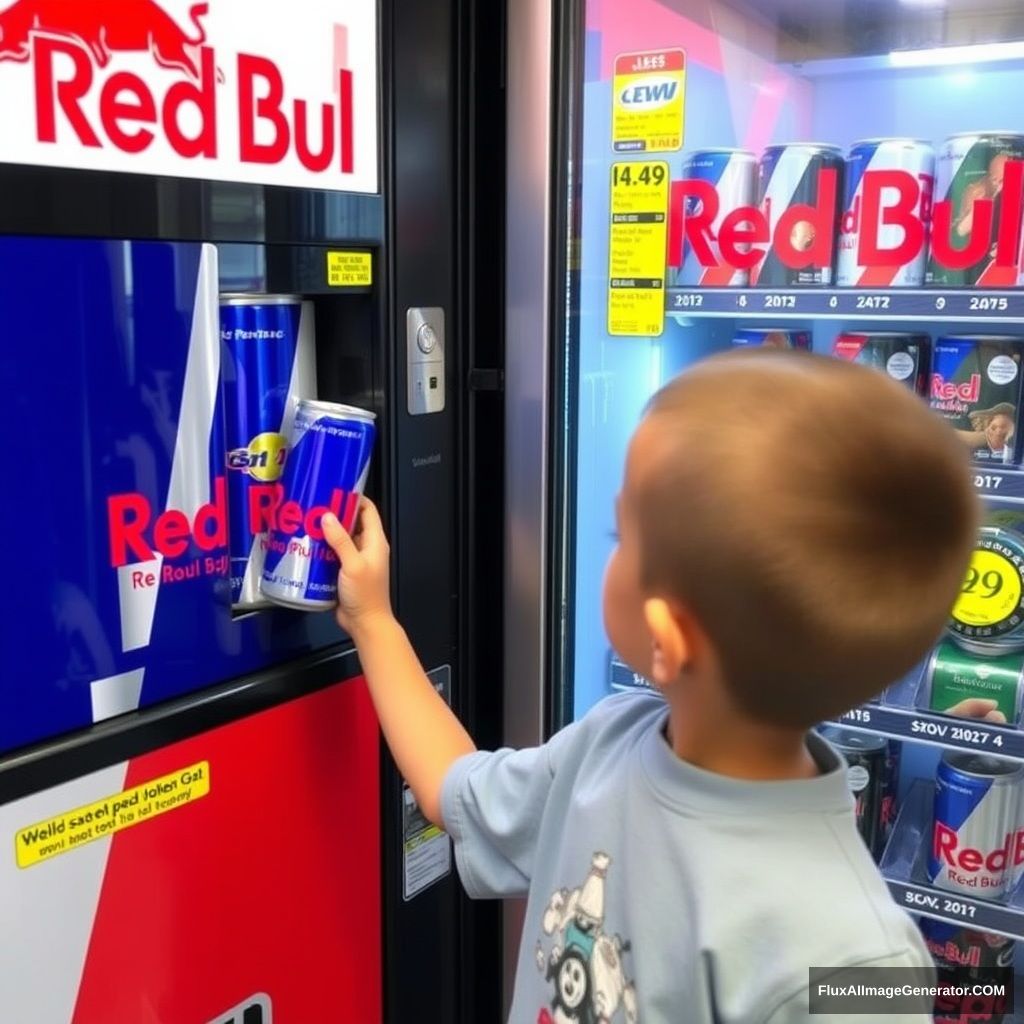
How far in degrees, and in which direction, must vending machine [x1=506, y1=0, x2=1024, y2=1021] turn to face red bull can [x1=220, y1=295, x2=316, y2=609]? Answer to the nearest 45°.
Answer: approximately 45° to its right

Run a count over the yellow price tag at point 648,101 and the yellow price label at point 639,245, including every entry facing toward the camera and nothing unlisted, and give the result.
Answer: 2

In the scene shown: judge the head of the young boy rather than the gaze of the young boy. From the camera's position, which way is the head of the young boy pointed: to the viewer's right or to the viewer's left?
to the viewer's left

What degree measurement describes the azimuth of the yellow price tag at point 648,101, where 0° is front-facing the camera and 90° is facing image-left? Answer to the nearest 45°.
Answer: approximately 0°
